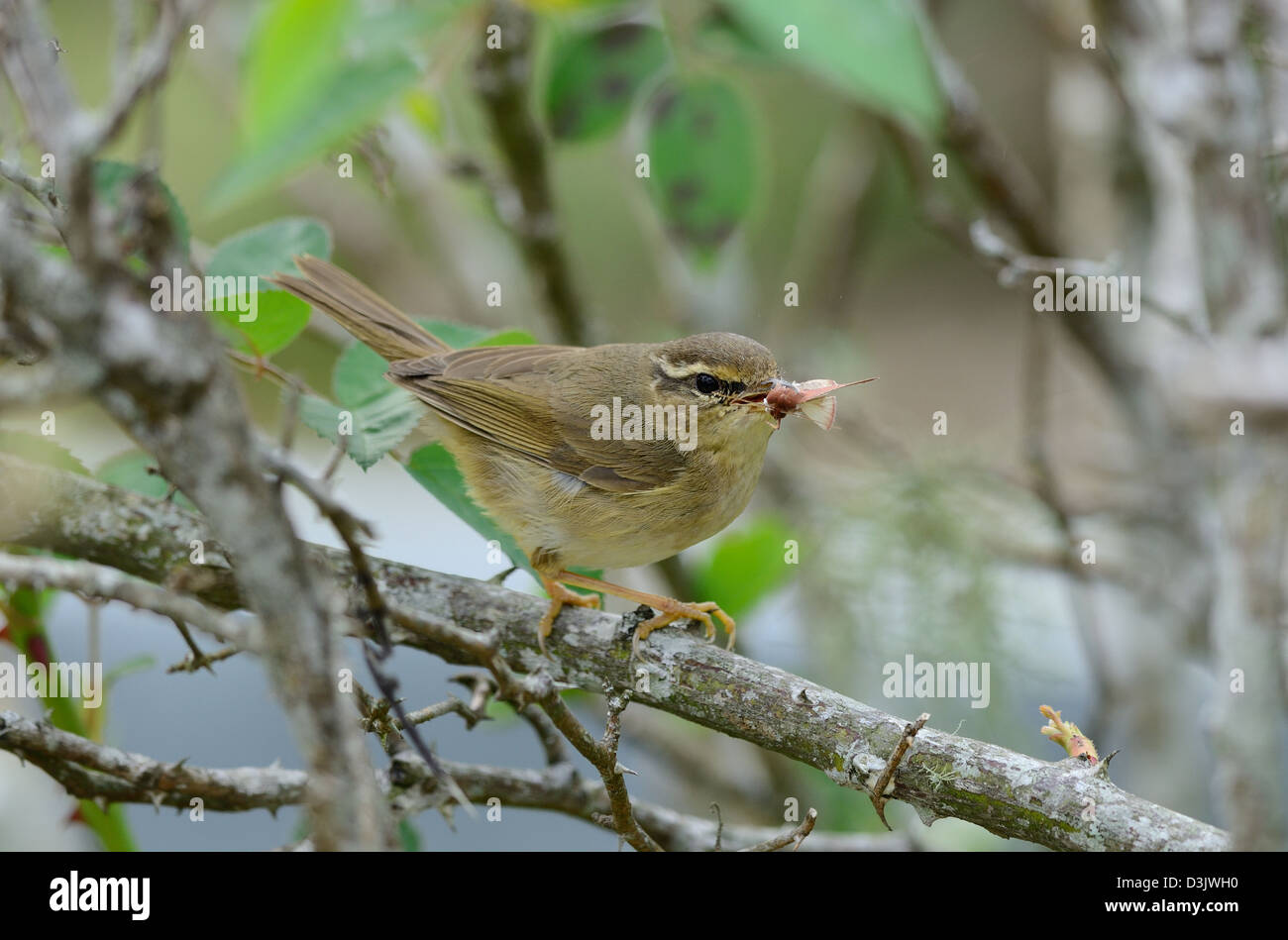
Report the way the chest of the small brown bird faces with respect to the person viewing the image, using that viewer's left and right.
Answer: facing to the right of the viewer

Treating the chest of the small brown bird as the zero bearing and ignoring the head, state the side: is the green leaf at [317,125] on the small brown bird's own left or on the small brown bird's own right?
on the small brown bird's own right
